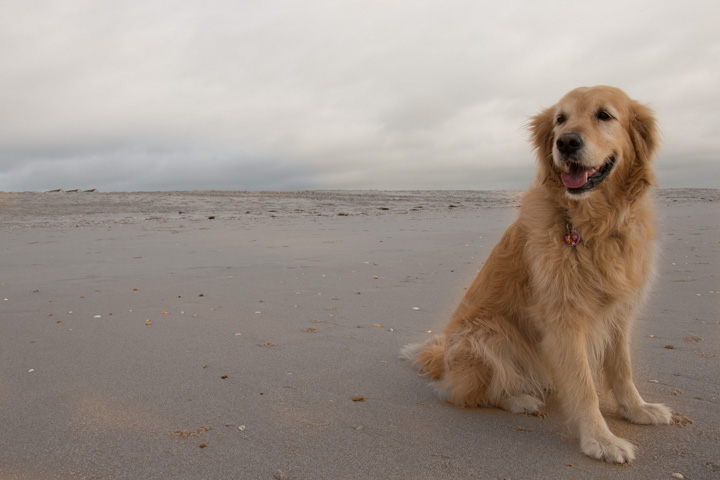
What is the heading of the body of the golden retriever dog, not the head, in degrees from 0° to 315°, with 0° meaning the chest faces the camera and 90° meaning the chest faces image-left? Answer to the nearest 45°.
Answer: approximately 315°
